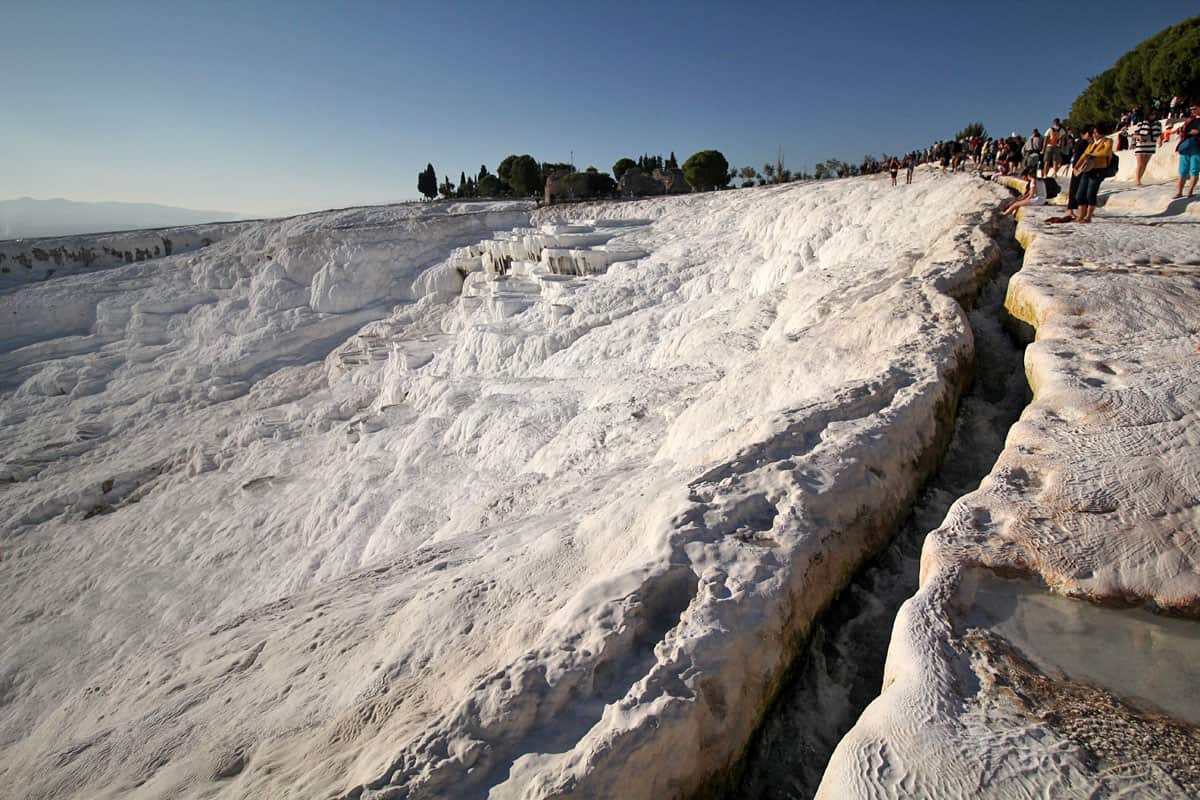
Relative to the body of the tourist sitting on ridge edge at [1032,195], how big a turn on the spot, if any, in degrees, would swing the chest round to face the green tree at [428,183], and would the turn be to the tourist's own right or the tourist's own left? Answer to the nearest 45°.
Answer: approximately 45° to the tourist's own right

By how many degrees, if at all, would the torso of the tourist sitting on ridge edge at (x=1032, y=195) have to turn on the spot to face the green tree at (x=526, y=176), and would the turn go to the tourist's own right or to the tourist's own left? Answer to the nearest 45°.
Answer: approximately 45° to the tourist's own right

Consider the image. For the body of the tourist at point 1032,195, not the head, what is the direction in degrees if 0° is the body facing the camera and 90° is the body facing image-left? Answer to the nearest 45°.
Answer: approximately 90°

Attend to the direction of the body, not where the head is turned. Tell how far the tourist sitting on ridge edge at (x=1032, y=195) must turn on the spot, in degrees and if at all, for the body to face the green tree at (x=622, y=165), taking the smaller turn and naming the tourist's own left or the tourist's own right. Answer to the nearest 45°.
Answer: approximately 45° to the tourist's own right

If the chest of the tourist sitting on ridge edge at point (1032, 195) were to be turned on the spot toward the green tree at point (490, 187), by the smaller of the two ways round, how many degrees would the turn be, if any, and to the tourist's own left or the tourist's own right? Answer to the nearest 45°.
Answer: approximately 45° to the tourist's own right

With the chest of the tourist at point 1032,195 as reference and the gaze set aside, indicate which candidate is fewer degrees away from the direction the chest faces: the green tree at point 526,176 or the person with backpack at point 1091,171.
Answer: the green tree

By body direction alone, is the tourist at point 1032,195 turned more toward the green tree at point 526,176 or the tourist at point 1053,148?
the green tree

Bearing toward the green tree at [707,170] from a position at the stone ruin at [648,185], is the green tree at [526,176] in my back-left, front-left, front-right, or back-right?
back-left
